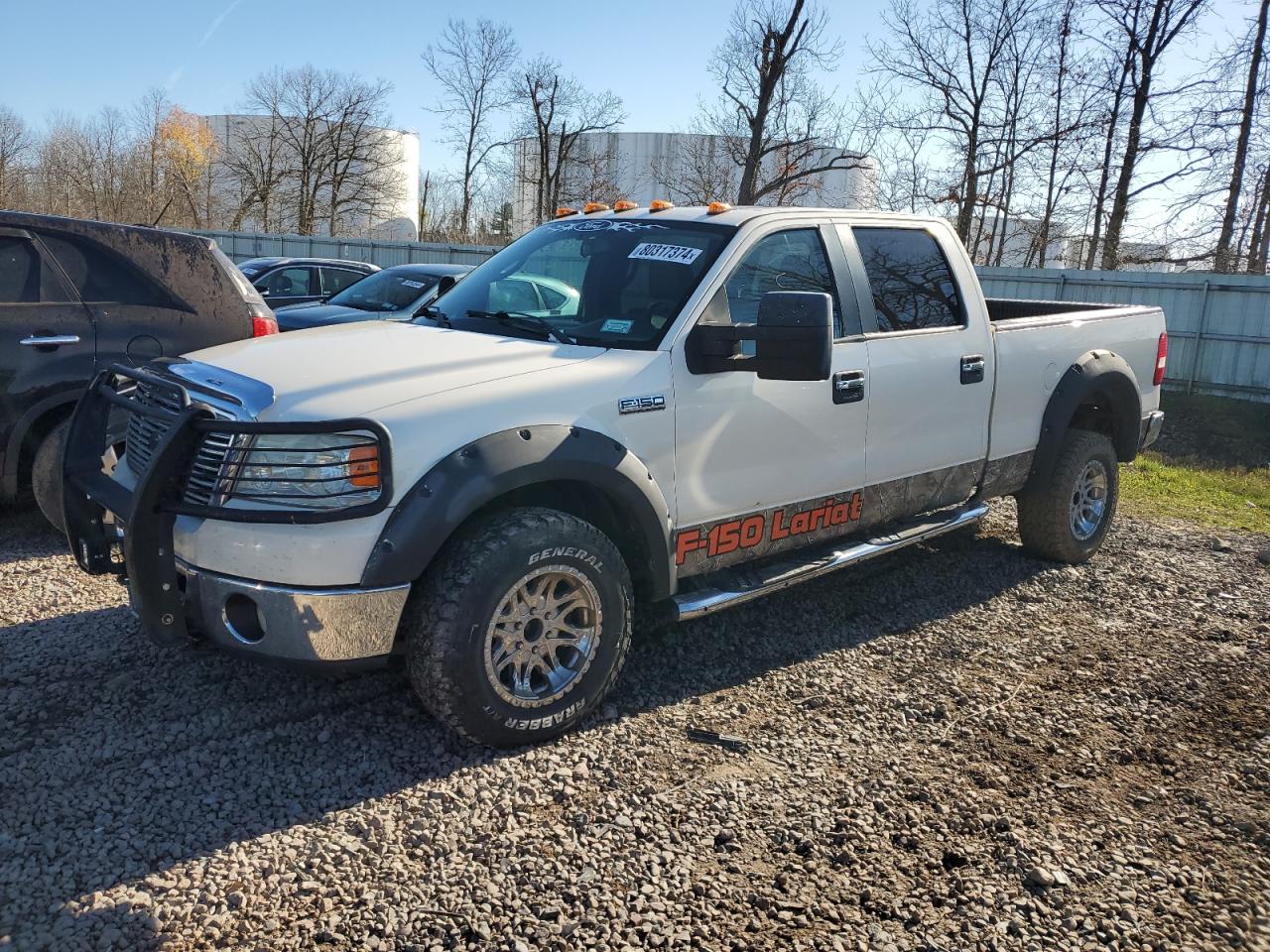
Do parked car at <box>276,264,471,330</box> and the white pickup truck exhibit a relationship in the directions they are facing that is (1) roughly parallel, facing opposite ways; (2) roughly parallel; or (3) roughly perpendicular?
roughly parallel

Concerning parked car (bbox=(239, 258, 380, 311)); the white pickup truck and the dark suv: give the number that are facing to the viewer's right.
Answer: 0

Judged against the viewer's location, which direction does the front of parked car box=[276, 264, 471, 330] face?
facing the viewer and to the left of the viewer

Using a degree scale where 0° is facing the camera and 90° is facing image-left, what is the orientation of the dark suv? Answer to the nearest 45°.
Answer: approximately 90°

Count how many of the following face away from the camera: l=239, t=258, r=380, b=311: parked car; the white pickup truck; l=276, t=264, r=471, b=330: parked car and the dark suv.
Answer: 0

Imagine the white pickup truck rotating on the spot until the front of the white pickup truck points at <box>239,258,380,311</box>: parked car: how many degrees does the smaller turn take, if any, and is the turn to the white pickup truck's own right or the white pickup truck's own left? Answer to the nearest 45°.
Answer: approximately 135° to the white pickup truck's own right

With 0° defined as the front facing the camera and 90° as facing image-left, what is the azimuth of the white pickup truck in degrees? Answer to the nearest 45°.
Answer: approximately 45°

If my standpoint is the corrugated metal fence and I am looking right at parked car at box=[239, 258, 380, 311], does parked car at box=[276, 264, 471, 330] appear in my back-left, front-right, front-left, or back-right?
front-left
